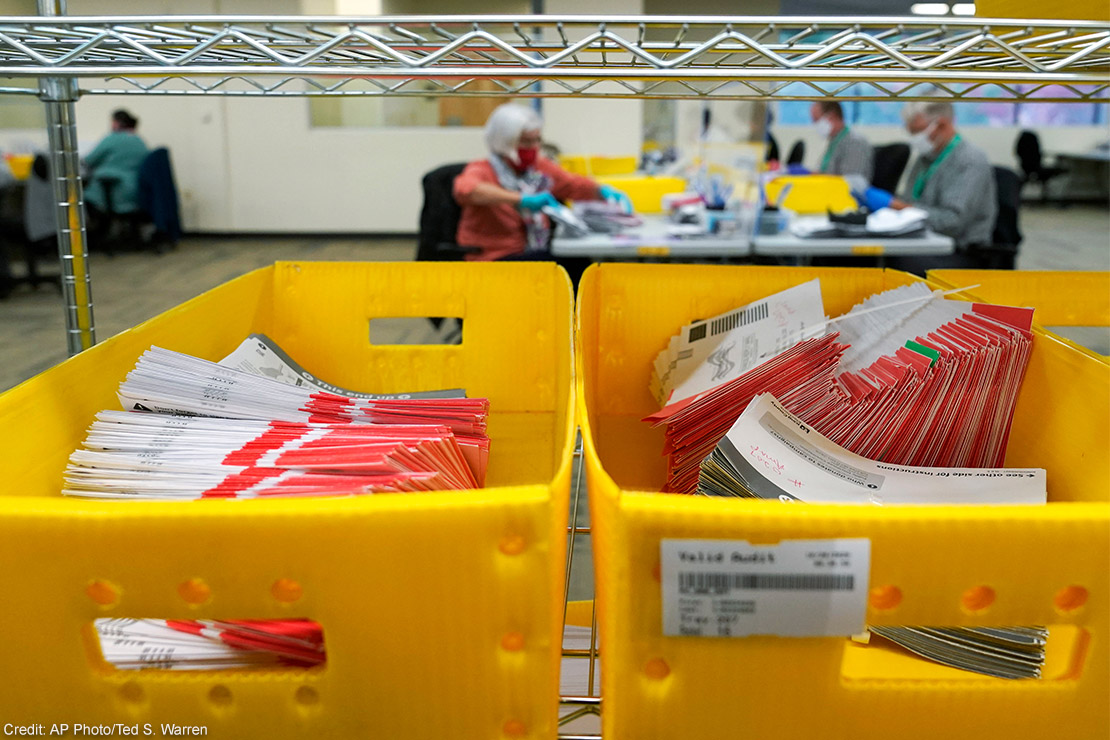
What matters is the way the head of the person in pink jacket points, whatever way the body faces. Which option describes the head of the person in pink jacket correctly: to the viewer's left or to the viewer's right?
to the viewer's right

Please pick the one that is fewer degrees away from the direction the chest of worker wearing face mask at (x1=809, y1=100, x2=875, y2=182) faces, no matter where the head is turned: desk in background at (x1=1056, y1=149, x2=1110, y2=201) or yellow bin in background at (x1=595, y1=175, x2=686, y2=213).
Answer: the yellow bin in background

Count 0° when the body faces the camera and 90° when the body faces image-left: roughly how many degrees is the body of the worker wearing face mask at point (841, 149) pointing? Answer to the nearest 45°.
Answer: approximately 90°

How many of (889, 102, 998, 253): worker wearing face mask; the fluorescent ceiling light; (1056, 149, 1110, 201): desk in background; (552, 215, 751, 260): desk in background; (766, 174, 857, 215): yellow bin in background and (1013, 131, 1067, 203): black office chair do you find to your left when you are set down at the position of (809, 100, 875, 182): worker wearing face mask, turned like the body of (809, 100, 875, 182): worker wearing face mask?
4

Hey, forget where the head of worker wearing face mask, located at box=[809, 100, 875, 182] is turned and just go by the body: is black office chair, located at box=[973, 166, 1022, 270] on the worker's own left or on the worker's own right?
on the worker's own left

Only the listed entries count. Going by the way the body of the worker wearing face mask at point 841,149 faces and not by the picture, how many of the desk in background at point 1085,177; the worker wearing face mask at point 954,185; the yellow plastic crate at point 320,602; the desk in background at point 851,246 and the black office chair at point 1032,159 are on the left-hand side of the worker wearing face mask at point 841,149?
3
